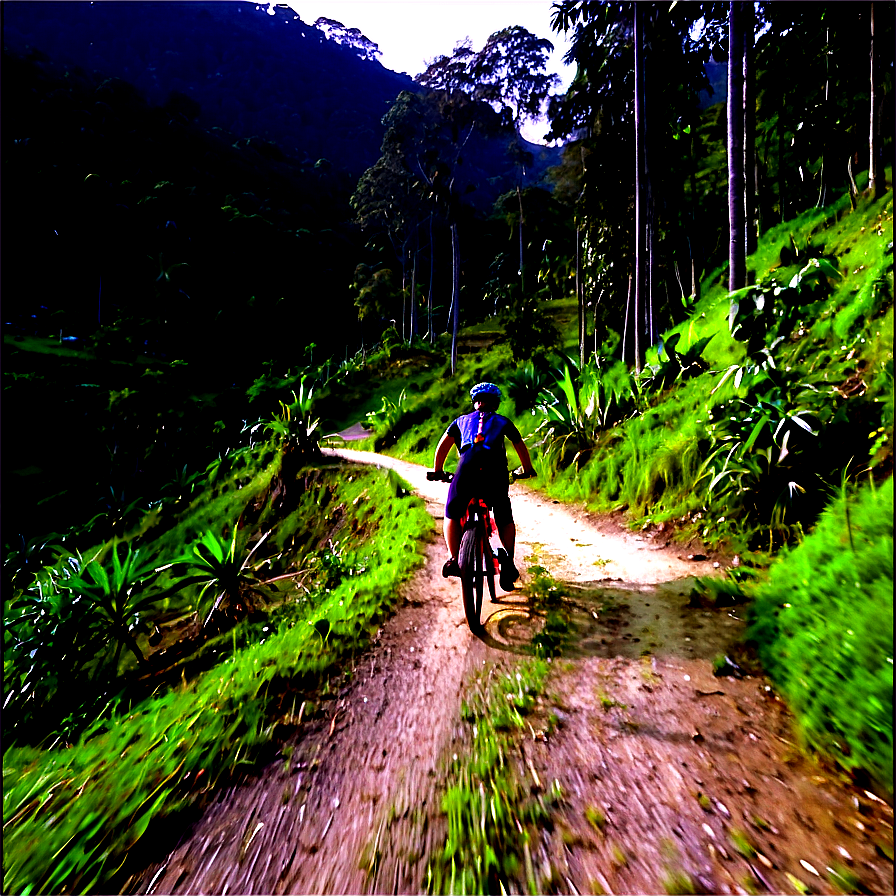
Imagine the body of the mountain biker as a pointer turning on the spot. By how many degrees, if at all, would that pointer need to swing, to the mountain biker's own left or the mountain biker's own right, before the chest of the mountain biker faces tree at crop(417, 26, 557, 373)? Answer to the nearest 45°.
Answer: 0° — they already face it

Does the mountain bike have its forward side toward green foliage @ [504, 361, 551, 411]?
yes

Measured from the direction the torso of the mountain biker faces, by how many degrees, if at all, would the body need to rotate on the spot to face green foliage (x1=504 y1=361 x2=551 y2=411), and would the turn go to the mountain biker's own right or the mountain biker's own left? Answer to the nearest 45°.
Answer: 0° — they already face it

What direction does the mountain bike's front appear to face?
away from the camera

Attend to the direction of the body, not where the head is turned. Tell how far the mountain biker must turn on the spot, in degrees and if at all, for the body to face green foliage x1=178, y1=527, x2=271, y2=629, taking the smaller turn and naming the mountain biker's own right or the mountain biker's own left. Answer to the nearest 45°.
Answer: approximately 45° to the mountain biker's own left

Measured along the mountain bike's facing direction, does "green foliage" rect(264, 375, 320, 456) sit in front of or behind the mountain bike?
in front

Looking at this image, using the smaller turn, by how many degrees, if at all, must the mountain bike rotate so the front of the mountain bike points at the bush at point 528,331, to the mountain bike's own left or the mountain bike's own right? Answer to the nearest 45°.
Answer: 0° — it already faces it

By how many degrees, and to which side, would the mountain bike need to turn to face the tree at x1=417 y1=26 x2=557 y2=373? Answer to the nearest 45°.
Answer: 0° — it already faces it

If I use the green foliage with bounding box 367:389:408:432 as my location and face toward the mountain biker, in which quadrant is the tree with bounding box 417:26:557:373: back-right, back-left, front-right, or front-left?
back-left

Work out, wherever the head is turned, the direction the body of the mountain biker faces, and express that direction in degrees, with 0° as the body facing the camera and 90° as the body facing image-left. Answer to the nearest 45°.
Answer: approximately 180°
